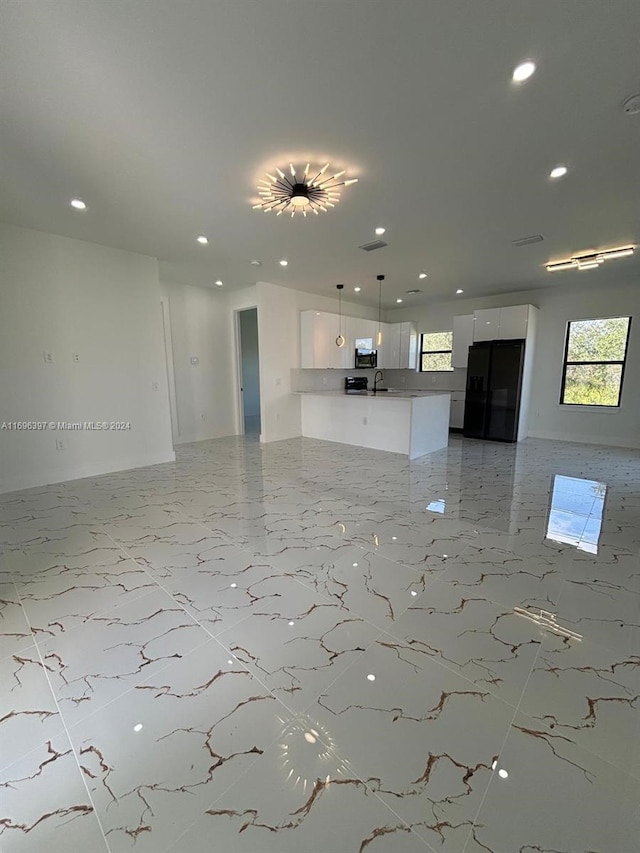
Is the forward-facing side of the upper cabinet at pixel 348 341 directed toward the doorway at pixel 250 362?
no

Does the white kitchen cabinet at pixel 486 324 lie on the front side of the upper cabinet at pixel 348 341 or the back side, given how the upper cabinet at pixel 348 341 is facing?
on the front side

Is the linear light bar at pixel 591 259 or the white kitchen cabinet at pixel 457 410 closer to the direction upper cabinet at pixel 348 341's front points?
the linear light bar

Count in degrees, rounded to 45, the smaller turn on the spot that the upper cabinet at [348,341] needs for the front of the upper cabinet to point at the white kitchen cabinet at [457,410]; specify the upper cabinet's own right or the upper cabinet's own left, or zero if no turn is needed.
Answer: approximately 45° to the upper cabinet's own left

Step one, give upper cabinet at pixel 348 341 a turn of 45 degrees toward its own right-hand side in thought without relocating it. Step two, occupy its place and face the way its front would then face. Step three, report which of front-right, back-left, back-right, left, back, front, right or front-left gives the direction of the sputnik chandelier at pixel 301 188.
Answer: front

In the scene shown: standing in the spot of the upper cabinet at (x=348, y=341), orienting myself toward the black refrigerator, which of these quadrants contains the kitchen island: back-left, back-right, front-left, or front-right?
front-right

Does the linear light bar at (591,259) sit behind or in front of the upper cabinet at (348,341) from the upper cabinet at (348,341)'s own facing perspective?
in front

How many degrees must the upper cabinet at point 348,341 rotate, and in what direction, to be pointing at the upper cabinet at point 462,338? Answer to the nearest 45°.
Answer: approximately 45° to its left

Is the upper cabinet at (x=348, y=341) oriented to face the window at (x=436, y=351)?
no

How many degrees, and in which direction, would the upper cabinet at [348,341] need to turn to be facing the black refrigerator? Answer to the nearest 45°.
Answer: approximately 45° to its left
